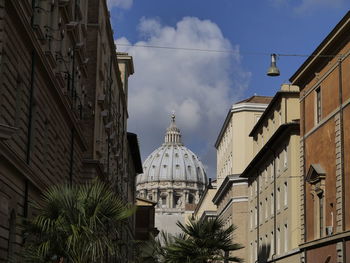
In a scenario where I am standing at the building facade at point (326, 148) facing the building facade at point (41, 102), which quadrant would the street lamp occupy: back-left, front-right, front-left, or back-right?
front-left

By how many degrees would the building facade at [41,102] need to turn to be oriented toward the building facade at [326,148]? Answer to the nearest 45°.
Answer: approximately 45° to its left

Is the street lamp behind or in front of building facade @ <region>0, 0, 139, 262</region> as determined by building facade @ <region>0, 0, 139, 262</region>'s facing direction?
in front

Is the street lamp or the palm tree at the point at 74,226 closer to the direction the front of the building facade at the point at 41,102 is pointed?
the street lamp

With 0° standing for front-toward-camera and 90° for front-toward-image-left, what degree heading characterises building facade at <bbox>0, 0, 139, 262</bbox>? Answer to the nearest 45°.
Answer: approximately 270°

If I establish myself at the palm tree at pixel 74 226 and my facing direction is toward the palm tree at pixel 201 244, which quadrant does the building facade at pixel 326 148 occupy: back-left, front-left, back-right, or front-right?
front-right
